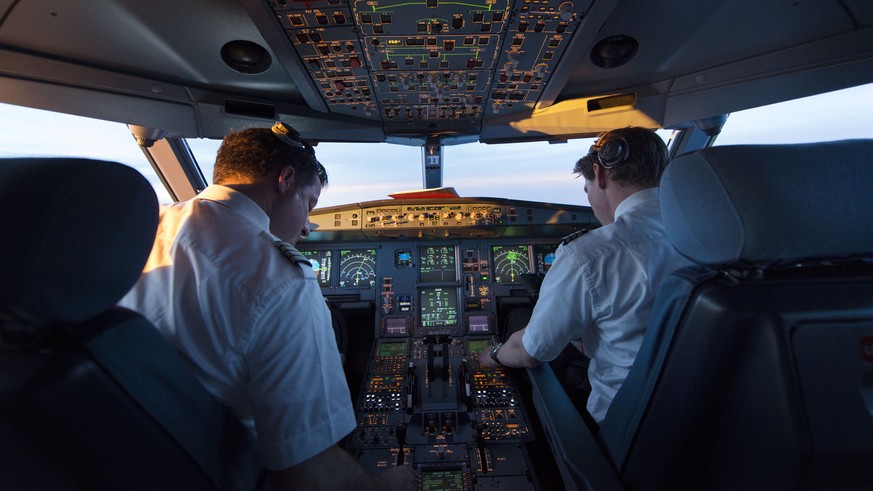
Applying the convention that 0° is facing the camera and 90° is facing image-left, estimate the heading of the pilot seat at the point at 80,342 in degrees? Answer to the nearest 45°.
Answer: approximately 225°

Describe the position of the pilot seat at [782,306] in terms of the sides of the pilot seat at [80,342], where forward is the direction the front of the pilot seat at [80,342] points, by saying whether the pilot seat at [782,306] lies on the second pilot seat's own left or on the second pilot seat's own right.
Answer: on the second pilot seat's own right
